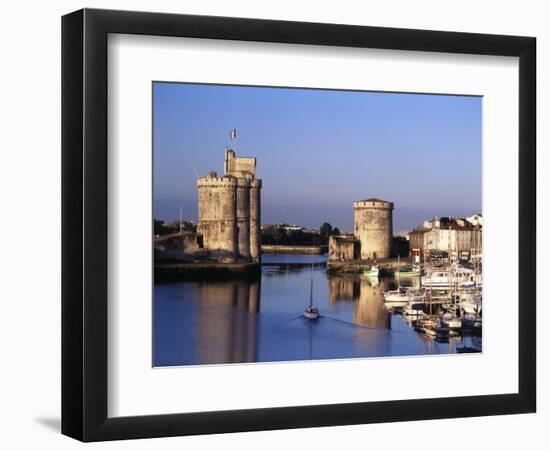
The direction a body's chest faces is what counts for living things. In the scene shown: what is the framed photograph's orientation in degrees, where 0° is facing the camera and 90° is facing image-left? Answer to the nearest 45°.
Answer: approximately 315°
